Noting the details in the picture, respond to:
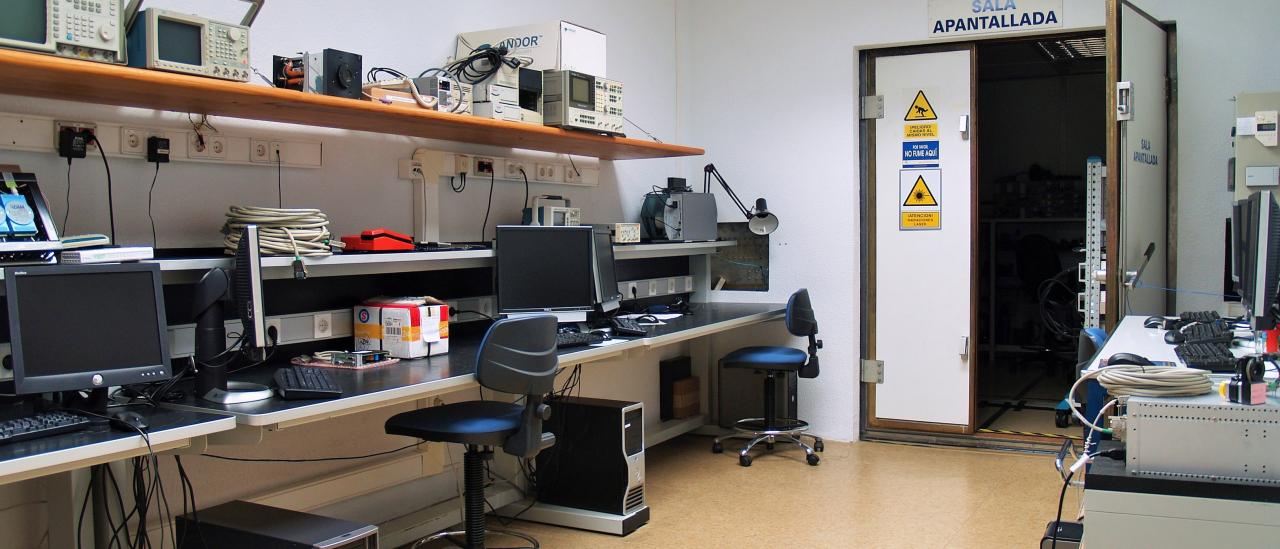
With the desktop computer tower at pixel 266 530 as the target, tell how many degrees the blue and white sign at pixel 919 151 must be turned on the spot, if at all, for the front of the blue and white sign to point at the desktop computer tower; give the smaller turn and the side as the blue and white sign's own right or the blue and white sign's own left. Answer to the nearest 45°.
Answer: approximately 45° to the blue and white sign's own right

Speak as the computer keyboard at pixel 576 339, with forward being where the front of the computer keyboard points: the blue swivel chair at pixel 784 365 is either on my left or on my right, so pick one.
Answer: on my left

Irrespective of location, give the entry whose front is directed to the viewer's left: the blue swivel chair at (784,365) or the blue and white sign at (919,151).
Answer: the blue swivel chair

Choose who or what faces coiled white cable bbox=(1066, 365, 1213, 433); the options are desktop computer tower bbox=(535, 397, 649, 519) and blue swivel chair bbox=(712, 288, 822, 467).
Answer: the desktop computer tower

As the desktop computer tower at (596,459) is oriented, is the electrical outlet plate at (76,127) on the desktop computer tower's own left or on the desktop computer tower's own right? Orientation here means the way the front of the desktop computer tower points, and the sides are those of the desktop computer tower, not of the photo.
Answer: on the desktop computer tower's own right
